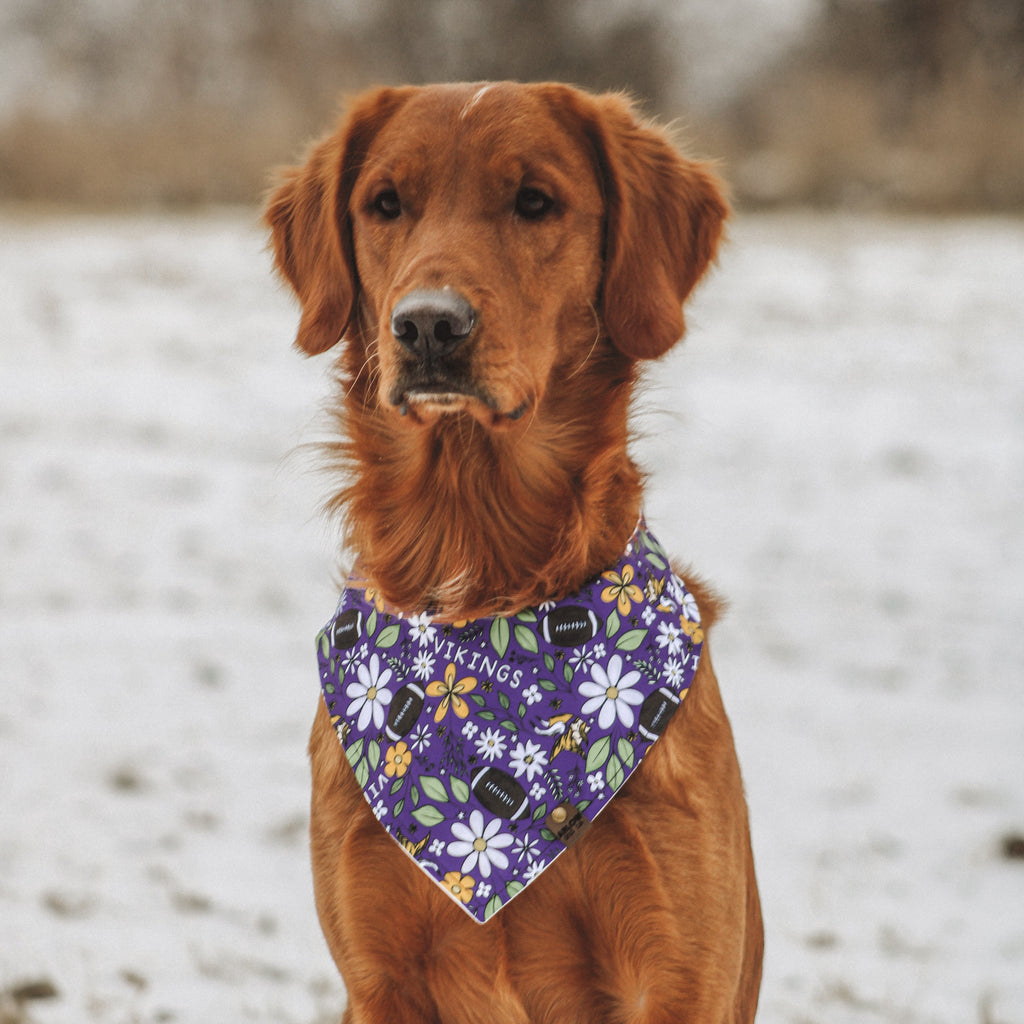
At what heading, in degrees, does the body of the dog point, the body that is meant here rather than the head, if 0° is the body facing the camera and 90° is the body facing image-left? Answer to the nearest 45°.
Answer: approximately 0°
